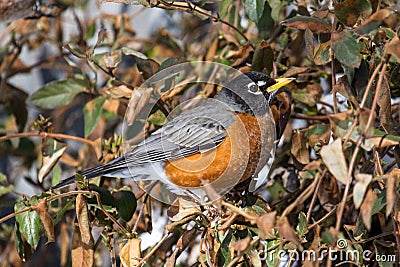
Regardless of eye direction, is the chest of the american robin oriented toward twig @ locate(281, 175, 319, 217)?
yes

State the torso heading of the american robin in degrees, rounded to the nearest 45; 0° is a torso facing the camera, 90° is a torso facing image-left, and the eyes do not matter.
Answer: approximately 270°

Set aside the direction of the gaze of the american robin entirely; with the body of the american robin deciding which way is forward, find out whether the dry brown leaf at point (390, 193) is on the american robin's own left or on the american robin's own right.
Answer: on the american robin's own right

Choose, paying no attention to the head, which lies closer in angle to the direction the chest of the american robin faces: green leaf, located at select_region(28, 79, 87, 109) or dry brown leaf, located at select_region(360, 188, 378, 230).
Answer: the dry brown leaf
